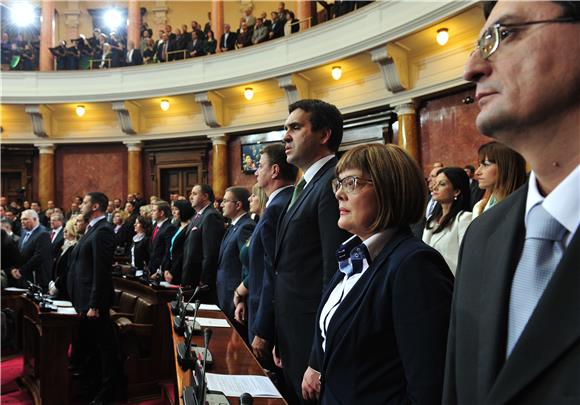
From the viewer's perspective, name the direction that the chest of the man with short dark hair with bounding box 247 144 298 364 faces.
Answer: to the viewer's left

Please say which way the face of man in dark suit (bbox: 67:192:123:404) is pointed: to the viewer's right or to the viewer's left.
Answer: to the viewer's left

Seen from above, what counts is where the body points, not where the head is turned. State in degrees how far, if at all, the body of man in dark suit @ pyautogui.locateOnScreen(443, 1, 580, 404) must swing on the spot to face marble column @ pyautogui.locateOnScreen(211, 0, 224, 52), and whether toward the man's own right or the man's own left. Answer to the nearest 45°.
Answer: approximately 90° to the man's own right

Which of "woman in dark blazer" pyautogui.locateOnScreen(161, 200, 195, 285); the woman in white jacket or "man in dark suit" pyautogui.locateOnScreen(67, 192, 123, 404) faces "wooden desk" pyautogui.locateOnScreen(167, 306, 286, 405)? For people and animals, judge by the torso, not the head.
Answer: the woman in white jacket

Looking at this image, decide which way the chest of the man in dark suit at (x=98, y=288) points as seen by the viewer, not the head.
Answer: to the viewer's left

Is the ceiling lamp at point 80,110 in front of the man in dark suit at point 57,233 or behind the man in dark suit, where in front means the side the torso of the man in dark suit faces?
behind

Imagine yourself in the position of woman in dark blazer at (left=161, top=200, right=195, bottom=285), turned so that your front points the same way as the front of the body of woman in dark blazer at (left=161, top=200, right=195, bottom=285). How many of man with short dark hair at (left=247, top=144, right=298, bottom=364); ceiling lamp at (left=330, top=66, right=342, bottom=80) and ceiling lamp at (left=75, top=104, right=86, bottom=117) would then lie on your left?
1

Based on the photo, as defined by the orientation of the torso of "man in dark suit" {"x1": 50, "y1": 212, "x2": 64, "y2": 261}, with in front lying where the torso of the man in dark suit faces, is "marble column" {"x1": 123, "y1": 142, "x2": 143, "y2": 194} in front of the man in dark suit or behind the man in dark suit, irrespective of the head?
behind

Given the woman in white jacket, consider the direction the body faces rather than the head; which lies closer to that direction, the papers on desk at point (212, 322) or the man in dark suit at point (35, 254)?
the papers on desk

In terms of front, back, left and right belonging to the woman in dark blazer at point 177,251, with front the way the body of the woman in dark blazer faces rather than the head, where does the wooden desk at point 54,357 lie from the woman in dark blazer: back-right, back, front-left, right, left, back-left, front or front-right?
front-left

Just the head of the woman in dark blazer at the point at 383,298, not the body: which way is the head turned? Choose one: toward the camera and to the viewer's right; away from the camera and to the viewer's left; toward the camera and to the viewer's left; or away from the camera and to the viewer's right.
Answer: toward the camera and to the viewer's left

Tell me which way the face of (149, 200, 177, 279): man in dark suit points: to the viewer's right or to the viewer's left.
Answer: to the viewer's left

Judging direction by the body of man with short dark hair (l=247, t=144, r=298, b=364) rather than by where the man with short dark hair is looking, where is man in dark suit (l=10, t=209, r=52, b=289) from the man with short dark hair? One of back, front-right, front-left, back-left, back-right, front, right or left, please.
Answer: front-right

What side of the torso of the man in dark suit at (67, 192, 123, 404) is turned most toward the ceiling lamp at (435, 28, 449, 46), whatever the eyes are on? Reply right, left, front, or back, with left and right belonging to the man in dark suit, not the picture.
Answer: back

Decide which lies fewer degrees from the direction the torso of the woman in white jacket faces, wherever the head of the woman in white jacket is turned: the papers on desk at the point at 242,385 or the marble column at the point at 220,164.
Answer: the papers on desk
